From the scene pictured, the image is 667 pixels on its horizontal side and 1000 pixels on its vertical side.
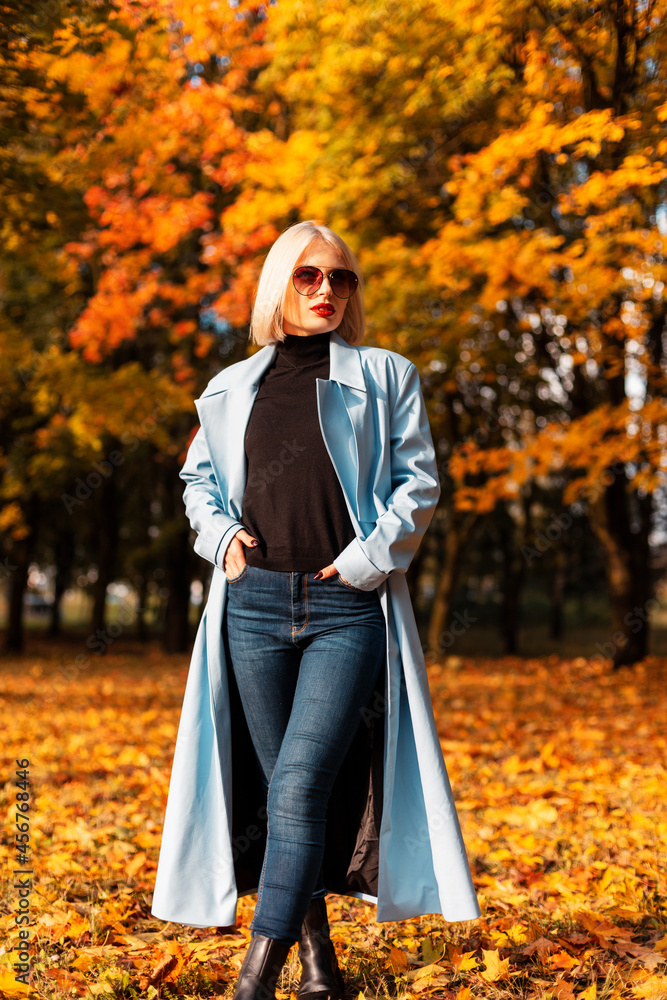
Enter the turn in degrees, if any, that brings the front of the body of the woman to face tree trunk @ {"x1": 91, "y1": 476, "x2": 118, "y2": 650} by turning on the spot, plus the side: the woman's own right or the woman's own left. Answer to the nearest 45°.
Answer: approximately 180°

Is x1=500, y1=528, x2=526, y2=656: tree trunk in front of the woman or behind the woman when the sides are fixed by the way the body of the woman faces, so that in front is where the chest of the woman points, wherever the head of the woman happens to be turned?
behind

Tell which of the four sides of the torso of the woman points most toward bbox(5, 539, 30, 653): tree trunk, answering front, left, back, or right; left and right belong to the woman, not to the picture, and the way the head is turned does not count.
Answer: back

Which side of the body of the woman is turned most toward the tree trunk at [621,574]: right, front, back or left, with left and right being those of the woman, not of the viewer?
back

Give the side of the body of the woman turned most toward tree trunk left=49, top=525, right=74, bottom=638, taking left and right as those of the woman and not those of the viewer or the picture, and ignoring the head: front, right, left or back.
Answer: back

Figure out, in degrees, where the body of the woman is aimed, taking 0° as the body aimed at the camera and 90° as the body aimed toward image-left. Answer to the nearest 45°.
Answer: approximately 0°
